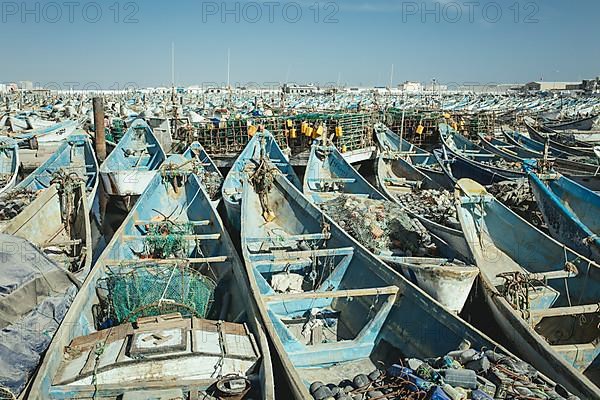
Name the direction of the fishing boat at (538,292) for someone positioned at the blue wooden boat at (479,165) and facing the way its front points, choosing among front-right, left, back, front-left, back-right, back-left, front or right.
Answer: back-left

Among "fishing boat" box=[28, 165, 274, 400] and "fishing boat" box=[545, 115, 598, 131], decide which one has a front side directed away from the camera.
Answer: "fishing boat" box=[28, 165, 274, 400]

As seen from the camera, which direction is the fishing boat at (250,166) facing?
away from the camera

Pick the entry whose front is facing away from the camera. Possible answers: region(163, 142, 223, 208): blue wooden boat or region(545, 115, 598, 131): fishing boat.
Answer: the blue wooden boat

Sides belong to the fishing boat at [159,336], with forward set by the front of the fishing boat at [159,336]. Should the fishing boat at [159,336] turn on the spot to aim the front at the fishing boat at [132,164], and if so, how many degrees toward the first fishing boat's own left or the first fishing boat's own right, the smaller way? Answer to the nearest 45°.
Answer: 0° — it already faces it

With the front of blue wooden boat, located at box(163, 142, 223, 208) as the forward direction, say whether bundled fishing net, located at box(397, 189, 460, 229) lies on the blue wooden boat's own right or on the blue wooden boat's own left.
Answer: on the blue wooden boat's own right

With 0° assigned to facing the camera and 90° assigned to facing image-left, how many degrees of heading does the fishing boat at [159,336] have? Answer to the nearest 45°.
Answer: approximately 180°

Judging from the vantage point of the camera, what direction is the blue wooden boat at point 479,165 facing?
facing away from the viewer and to the left of the viewer

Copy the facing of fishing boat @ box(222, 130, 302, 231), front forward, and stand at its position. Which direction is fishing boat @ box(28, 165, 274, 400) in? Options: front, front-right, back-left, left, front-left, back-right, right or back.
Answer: back

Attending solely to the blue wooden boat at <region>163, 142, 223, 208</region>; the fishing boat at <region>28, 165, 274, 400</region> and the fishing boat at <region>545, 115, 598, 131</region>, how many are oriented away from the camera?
2

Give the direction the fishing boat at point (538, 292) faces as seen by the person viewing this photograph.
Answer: facing away from the viewer and to the left of the viewer
